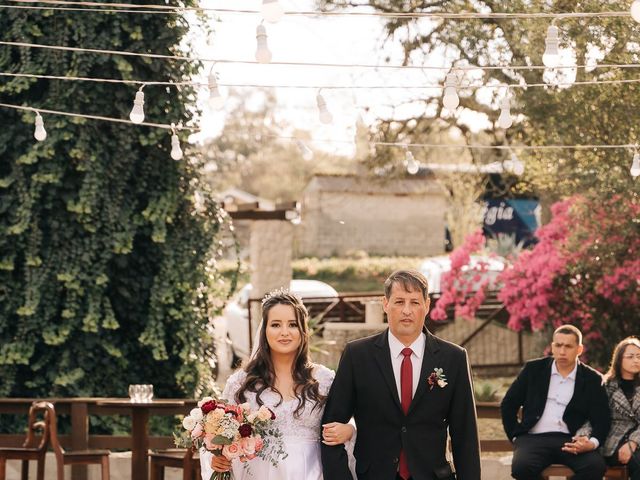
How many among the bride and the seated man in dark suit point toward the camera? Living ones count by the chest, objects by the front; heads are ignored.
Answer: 2

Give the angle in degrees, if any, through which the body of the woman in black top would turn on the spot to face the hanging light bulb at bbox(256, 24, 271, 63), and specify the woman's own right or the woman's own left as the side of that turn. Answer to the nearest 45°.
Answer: approximately 90° to the woman's own right

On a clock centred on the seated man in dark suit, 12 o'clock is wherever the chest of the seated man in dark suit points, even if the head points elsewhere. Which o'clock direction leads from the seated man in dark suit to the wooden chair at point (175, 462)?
The wooden chair is roughly at 3 o'clock from the seated man in dark suit.

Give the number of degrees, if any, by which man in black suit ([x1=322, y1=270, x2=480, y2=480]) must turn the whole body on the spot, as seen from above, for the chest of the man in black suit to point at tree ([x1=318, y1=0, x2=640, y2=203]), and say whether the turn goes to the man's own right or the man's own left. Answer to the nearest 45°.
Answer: approximately 180°

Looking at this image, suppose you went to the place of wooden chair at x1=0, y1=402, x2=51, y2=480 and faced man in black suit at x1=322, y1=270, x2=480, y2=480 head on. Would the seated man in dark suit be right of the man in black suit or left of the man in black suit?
left

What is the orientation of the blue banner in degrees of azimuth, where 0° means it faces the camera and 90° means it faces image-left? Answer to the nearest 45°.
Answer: approximately 0°
